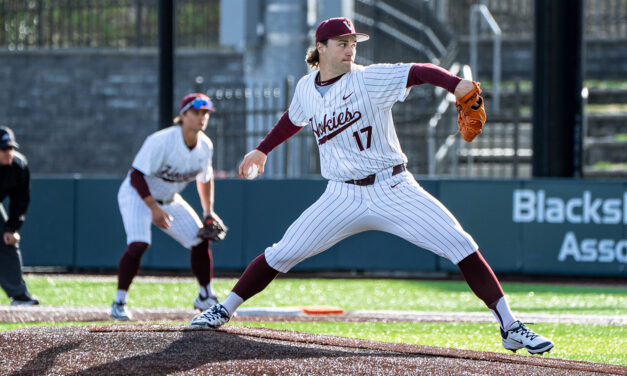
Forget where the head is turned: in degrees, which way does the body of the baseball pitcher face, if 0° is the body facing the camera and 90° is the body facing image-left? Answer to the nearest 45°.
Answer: approximately 0°

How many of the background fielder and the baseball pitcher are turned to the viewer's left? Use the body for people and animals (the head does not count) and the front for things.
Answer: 0

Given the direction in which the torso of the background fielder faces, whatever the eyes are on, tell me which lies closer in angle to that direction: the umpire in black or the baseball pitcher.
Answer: the baseball pitcher

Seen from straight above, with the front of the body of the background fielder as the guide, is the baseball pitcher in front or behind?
in front

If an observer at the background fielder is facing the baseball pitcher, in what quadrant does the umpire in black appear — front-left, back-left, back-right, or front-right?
back-right

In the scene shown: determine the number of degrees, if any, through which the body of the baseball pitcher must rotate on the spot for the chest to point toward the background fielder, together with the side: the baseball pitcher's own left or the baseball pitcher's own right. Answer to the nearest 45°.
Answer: approximately 135° to the baseball pitcher's own right

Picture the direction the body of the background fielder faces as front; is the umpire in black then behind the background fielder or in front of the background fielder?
behind

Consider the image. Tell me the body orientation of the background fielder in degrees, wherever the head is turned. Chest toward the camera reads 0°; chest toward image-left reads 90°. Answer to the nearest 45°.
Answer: approximately 315°
